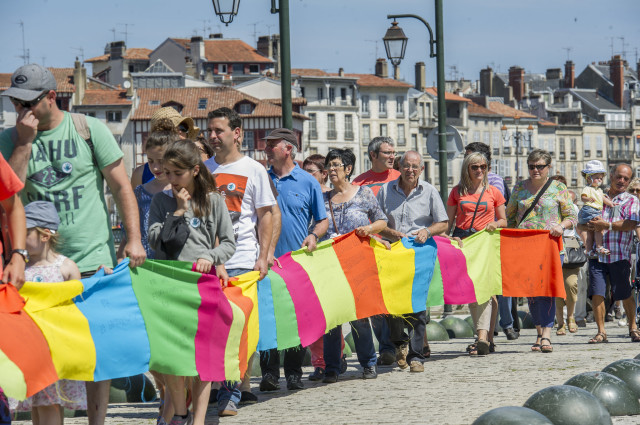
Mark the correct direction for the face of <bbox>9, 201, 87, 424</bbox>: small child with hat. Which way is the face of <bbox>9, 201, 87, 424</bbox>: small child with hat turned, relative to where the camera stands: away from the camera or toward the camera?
toward the camera

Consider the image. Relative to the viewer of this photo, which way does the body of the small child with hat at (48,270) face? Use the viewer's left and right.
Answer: facing the viewer and to the left of the viewer

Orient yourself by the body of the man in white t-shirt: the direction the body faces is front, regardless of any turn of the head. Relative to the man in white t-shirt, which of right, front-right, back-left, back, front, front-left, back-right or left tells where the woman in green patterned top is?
back

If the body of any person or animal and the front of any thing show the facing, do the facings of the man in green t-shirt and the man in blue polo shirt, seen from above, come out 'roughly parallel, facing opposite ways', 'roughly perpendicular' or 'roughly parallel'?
roughly parallel

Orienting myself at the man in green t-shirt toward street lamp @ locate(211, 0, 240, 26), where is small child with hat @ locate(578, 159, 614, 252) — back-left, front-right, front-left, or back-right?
front-right

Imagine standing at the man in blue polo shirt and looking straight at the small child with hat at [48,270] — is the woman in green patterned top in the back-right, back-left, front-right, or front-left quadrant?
back-left

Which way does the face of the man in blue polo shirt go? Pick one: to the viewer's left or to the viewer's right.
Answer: to the viewer's left

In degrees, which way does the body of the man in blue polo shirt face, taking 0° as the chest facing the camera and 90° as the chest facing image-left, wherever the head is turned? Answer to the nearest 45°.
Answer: approximately 45°

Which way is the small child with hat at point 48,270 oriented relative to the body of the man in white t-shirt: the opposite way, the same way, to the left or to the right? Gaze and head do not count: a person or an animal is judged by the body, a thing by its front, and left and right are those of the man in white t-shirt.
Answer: the same way

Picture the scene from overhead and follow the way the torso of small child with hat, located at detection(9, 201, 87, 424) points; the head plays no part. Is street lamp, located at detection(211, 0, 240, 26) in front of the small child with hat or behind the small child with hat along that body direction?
behind

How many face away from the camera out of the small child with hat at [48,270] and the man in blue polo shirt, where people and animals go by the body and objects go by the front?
0

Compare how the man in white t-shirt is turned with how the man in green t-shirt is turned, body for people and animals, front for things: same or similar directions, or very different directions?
same or similar directions

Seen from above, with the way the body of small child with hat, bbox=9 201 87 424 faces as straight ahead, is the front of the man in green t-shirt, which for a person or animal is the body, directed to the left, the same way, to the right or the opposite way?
the same way

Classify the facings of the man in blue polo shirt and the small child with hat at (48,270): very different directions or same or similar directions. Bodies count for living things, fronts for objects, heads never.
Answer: same or similar directions

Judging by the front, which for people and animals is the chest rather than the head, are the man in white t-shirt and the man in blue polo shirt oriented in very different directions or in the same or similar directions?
same or similar directions

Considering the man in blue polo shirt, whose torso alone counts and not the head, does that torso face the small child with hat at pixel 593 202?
no

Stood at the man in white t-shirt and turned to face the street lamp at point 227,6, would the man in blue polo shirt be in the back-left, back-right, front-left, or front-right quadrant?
front-right

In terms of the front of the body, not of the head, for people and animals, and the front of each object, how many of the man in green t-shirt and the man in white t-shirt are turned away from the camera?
0

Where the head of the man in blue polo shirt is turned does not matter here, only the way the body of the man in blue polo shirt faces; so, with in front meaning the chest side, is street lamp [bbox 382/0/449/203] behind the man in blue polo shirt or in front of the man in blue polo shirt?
behind

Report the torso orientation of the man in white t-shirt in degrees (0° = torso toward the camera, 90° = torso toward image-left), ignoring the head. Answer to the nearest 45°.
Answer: approximately 45°
